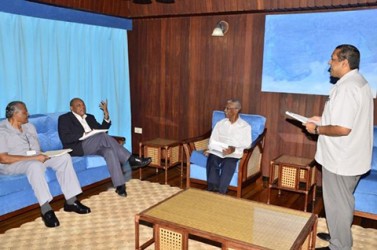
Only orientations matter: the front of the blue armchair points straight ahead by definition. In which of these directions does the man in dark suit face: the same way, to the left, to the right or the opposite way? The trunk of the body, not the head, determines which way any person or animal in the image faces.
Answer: to the left

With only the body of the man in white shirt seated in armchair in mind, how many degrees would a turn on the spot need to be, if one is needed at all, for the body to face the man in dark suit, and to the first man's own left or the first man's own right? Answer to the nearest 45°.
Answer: approximately 45° to the first man's own right

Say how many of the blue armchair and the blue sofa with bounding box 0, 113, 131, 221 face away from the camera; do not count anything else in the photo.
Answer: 0

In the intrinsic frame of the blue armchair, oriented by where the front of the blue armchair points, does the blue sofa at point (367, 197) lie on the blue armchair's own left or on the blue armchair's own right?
on the blue armchair's own left

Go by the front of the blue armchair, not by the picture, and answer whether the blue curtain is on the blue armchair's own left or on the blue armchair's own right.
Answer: on the blue armchair's own right

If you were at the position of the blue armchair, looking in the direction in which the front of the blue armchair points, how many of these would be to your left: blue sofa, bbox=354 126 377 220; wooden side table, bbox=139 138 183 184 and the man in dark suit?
1

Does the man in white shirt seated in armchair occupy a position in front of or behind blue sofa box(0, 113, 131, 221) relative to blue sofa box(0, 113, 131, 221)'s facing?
in front

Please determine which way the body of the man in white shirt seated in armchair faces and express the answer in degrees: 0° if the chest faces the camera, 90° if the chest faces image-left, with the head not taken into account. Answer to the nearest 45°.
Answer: approximately 45°

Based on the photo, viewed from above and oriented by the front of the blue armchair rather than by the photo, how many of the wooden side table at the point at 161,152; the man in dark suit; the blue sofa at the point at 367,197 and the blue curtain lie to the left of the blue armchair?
1
